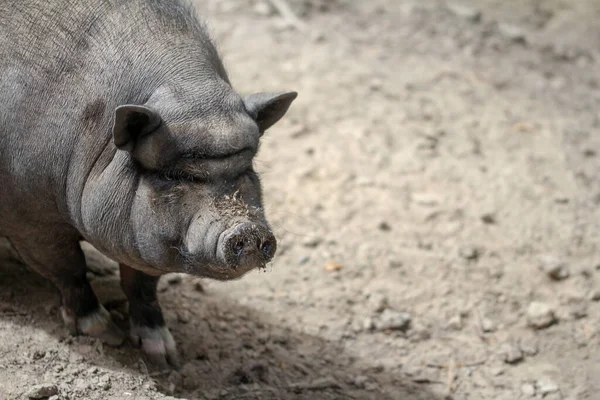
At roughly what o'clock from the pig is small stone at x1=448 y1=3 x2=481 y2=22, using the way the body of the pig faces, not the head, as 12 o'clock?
The small stone is roughly at 9 o'clock from the pig.

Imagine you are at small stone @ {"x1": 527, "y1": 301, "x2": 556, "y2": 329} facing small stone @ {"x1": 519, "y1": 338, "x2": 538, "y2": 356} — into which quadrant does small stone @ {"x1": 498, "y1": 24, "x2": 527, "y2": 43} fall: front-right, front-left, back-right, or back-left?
back-right

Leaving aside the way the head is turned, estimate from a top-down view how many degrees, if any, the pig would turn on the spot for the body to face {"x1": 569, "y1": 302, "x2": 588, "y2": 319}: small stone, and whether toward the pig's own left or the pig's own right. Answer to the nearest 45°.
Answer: approximately 45° to the pig's own left

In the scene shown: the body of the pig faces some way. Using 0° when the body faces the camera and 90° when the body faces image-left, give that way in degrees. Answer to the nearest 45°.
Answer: approximately 315°

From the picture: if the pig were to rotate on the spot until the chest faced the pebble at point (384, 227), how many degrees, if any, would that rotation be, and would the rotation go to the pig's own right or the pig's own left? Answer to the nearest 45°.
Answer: approximately 90° to the pig's own left

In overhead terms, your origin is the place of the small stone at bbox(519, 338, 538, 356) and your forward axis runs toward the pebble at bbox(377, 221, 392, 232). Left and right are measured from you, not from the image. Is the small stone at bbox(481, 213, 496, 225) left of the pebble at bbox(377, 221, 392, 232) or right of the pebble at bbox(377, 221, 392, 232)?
right

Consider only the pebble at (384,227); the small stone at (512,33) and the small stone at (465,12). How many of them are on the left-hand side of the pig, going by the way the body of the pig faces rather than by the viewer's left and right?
3

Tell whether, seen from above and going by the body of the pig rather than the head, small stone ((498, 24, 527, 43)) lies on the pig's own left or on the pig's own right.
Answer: on the pig's own left

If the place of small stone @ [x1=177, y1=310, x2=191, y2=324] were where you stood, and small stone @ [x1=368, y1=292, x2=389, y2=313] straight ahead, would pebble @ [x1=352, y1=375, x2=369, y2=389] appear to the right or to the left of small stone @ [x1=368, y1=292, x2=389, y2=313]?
right
